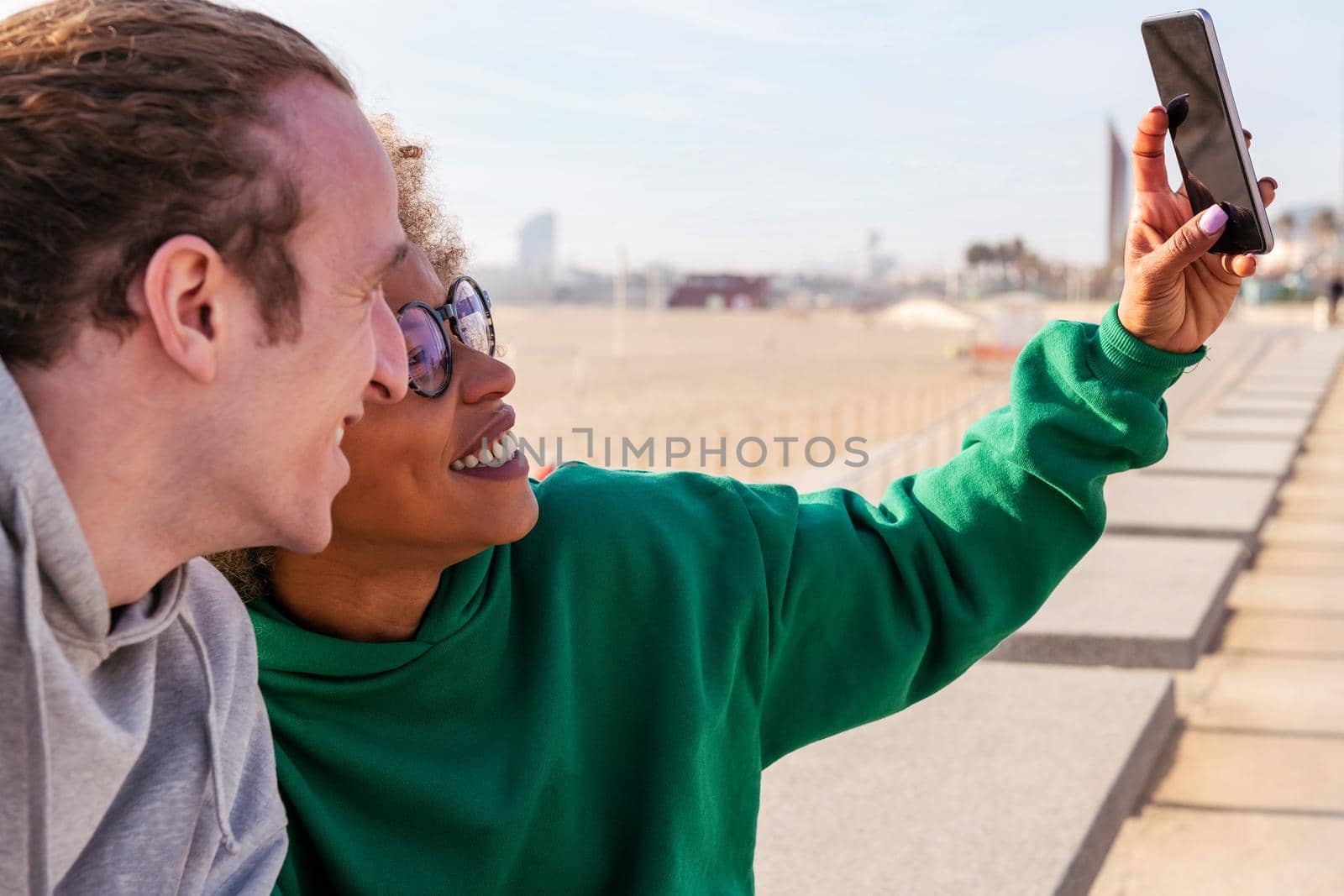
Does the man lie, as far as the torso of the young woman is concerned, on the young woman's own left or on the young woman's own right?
on the young woman's own right

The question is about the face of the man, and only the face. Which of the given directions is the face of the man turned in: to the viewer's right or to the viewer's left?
to the viewer's right

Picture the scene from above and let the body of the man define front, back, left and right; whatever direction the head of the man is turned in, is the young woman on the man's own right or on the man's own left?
on the man's own left

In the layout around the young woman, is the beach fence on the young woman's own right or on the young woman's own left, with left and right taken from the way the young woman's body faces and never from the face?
on the young woman's own left

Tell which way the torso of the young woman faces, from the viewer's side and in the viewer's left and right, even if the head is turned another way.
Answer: facing the viewer and to the right of the viewer

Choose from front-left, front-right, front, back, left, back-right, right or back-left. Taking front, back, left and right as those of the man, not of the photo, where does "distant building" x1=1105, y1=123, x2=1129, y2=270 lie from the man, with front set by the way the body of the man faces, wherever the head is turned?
left

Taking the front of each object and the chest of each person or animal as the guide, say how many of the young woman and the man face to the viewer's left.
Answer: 0

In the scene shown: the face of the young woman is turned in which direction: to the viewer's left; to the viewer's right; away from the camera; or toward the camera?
to the viewer's right
